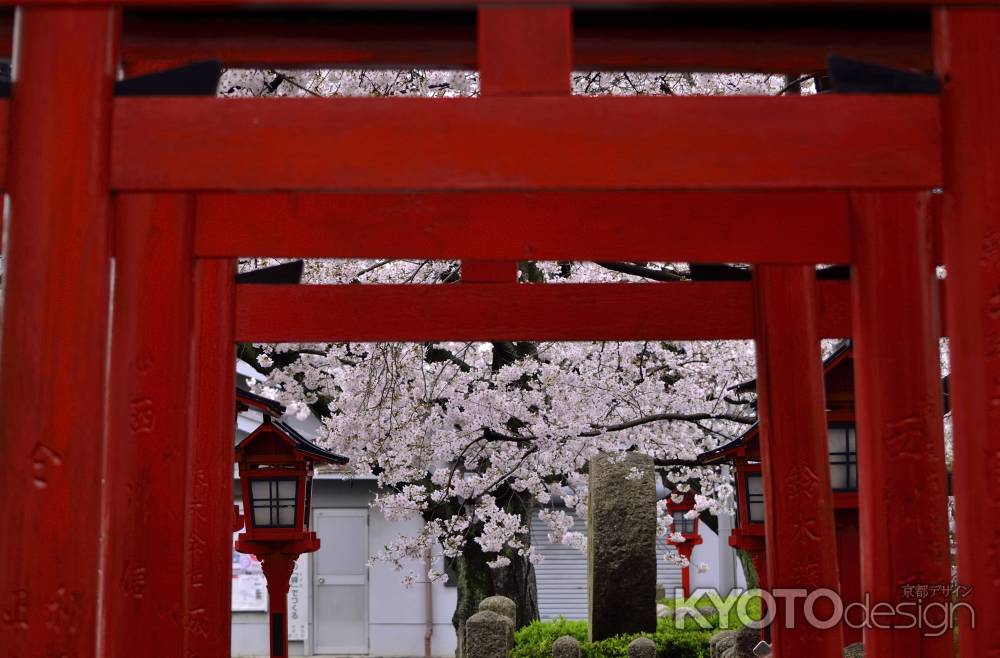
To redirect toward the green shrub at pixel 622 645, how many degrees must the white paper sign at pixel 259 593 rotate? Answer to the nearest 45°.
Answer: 0° — it already faces it

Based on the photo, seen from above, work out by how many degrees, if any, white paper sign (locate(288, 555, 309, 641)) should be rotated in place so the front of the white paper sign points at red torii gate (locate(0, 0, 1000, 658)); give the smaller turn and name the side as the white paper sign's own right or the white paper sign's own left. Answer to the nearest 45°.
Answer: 0° — it already faces it

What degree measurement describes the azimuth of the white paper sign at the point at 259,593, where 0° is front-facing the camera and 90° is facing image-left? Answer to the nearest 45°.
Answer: approximately 0°
